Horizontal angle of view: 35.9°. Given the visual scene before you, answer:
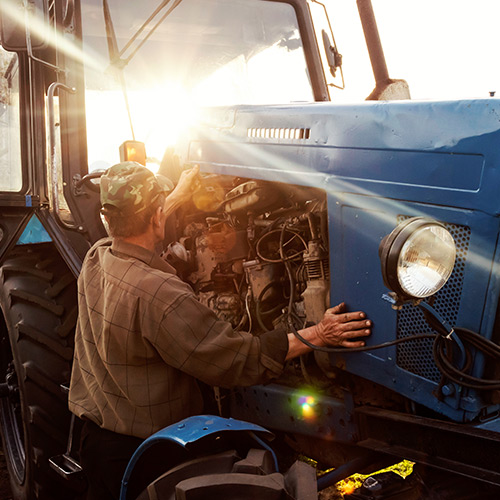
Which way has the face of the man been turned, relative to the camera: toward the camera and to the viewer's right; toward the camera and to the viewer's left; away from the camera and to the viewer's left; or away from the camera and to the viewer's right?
away from the camera and to the viewer's right

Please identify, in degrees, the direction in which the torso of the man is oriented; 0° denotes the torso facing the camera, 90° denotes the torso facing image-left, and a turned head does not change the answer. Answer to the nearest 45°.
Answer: approximately 225°

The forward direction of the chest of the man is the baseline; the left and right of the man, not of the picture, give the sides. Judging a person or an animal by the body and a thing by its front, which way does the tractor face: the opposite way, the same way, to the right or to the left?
to the right

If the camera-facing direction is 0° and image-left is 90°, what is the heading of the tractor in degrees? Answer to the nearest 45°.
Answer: approximately 315°
